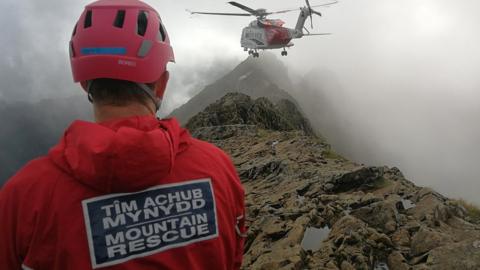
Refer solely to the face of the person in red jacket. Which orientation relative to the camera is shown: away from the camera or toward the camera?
away from the camera

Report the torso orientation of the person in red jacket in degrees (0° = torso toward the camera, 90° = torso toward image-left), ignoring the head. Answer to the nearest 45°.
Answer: approximately 180°

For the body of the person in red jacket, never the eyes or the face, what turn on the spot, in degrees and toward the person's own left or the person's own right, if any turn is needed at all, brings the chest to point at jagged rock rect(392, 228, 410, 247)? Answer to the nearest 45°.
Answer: approximately 45° to the person's own right

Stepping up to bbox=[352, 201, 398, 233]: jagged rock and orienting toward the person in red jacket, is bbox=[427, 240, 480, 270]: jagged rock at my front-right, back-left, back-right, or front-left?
front-left

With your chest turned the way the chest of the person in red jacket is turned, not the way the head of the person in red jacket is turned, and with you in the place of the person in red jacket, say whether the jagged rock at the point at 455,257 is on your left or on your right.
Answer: on your right

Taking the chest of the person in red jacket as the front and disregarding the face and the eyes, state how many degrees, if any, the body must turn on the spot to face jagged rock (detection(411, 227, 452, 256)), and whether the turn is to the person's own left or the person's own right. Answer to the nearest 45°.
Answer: approximately 45° to the person's own right

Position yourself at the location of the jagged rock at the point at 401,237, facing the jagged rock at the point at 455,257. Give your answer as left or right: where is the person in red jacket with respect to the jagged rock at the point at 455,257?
right

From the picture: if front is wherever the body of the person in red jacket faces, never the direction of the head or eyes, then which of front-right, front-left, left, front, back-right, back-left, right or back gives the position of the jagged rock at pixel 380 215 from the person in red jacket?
front-right

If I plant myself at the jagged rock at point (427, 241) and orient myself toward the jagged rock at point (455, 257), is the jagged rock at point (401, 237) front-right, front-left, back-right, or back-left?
back-right
